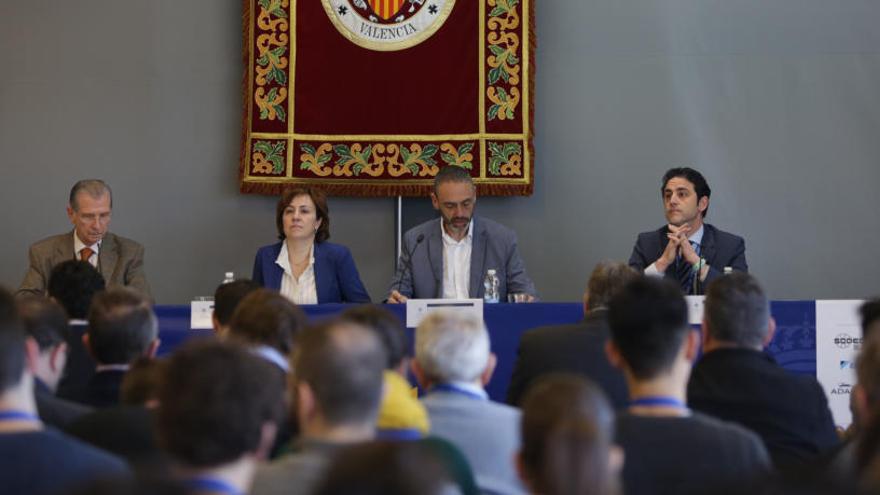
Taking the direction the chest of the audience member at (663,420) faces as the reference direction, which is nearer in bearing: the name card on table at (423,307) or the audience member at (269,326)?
the name card on table

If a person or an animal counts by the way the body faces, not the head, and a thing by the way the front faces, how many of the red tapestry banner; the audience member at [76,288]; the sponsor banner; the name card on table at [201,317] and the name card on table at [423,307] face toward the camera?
4

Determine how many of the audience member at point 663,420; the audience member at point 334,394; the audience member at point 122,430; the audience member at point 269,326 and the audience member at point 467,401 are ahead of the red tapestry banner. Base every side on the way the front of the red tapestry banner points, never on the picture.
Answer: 5

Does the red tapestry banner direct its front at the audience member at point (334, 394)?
yes

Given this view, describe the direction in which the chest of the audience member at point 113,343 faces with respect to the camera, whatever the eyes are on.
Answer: away from the camera

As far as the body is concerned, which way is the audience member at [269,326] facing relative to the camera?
away from the camera

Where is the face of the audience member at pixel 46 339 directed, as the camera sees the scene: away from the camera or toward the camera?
away from the camera

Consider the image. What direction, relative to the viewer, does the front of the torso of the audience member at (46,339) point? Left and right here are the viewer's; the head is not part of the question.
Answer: facing away from the viewer and to the right of the viewer

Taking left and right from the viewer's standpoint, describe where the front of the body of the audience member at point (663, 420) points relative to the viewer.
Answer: facing away from the viewer

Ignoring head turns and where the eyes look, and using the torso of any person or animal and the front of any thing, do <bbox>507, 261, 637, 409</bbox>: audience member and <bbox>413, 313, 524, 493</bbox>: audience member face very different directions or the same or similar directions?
same or similar directions

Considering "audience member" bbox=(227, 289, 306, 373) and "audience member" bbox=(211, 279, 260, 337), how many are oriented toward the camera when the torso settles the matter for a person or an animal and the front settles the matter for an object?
0

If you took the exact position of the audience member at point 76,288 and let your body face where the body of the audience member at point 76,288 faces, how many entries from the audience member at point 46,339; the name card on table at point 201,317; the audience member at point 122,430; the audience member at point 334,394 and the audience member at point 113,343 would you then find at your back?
4

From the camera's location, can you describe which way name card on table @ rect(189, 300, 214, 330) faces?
facing the viewer

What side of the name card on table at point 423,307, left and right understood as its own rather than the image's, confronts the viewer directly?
front

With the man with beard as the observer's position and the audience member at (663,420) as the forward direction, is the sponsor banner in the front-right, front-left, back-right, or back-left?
front-left

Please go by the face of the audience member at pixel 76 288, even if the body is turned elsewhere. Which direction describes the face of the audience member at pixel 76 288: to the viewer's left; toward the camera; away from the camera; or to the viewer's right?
away from the camera
